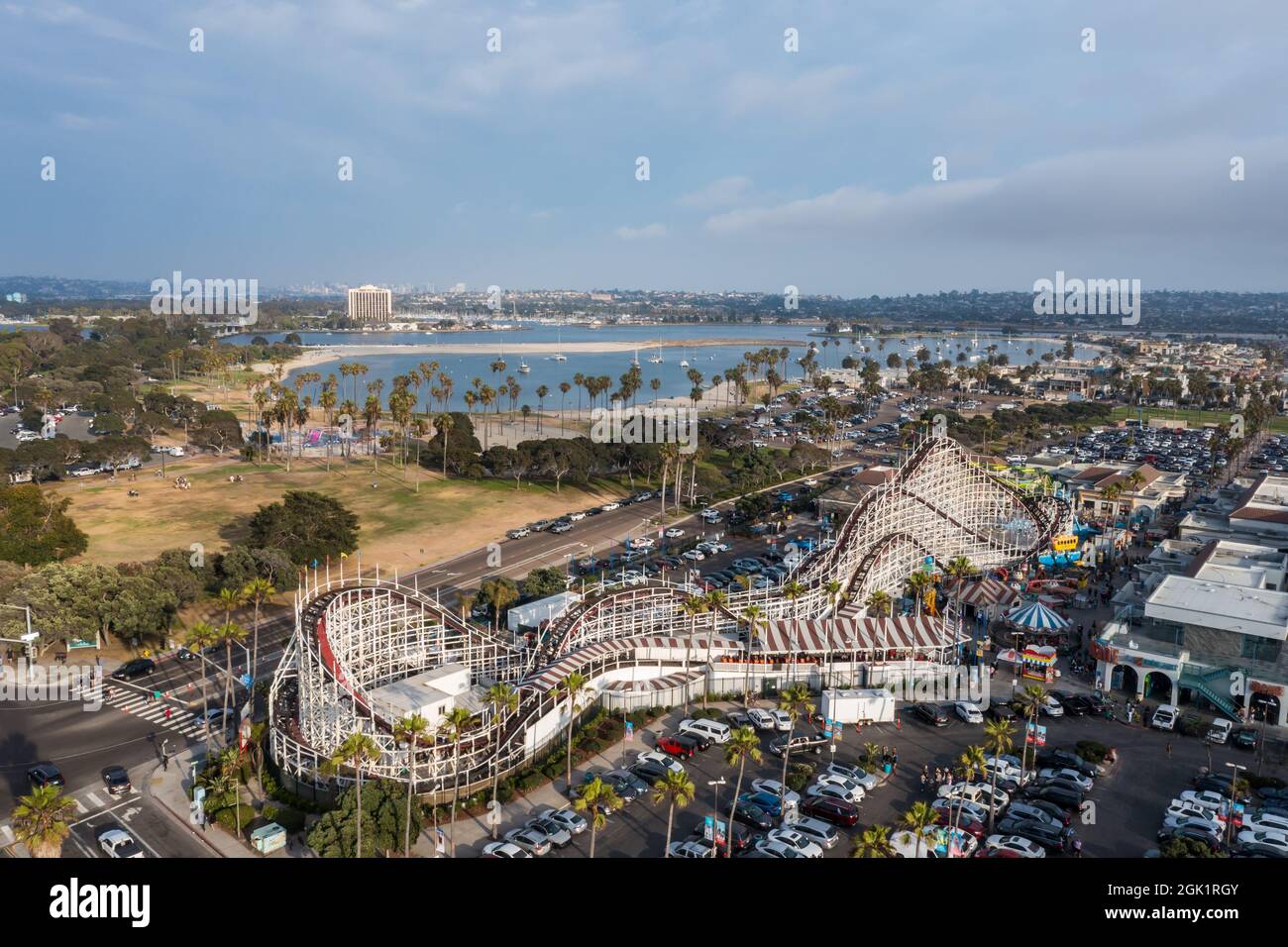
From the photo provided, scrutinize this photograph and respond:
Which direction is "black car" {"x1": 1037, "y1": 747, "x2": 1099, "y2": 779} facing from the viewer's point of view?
to the viewer's right

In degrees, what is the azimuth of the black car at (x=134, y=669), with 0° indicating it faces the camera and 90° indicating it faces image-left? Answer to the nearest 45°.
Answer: approximately 45°

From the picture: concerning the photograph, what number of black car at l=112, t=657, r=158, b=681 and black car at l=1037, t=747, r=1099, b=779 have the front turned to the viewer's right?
1

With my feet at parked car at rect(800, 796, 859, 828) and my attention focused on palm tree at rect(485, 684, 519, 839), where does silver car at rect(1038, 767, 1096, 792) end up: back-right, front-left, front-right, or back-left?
back-right
